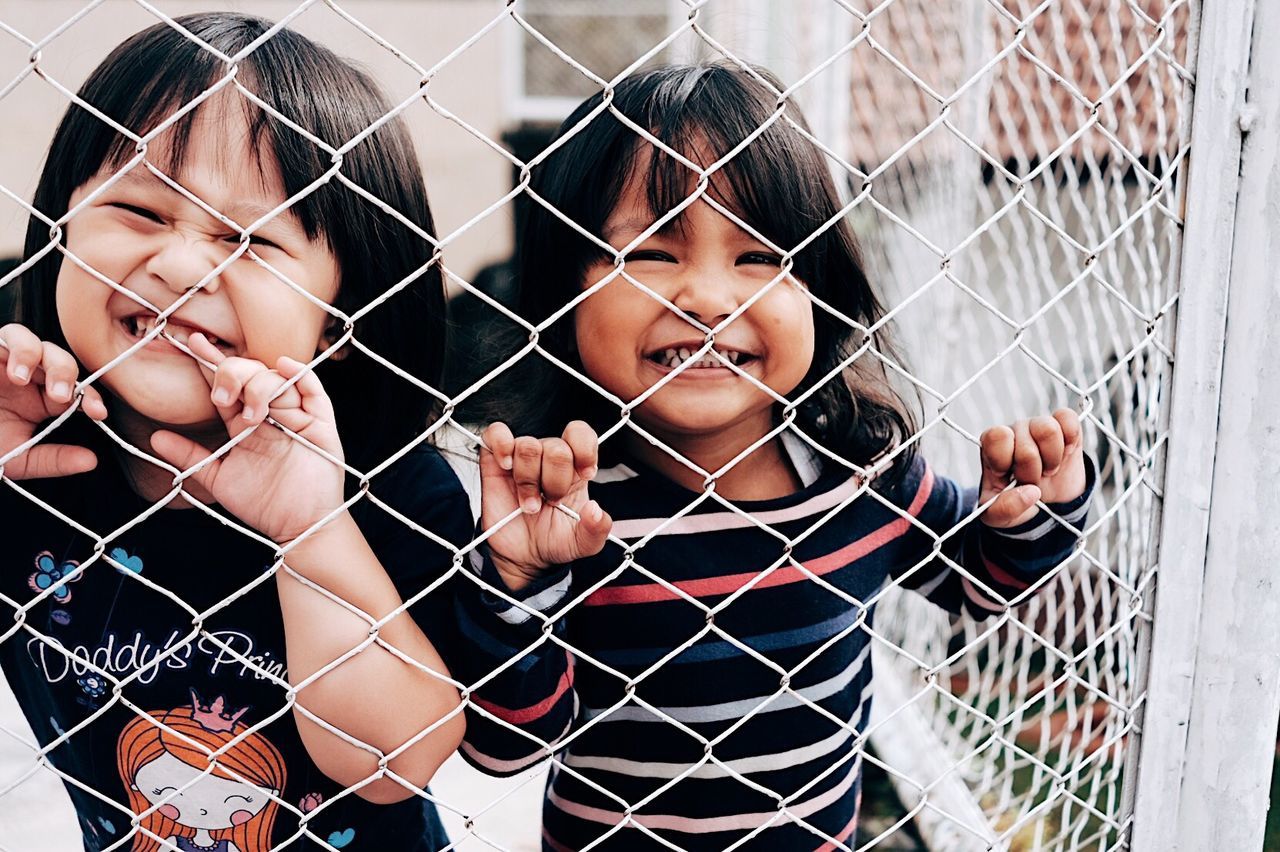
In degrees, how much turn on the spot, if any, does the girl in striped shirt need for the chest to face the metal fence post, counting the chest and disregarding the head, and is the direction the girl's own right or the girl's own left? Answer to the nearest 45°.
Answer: approximately 90° to the girl's own left

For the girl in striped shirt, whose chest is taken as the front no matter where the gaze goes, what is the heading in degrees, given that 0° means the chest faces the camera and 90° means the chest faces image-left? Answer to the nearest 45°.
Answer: approximately 0°
